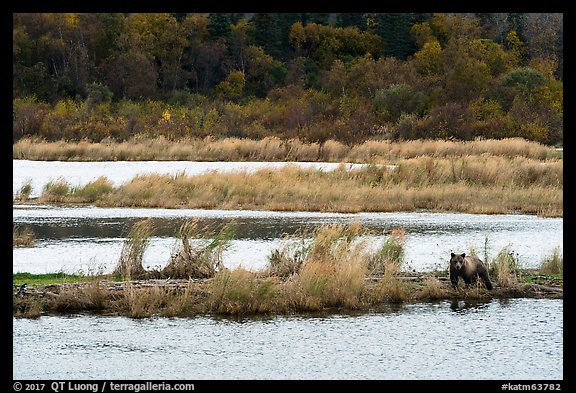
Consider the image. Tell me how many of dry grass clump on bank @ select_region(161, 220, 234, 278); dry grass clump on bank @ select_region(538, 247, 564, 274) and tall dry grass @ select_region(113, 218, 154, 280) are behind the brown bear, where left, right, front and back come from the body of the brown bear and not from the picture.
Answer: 1

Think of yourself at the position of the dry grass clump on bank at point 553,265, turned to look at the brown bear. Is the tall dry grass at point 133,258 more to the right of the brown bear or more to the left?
right

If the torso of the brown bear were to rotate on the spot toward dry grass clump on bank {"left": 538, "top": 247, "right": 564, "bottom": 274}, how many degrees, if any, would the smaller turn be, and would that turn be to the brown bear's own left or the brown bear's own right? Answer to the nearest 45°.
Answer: approximately 180°

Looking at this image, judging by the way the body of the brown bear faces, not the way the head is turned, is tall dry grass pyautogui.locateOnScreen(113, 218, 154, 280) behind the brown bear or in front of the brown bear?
in front

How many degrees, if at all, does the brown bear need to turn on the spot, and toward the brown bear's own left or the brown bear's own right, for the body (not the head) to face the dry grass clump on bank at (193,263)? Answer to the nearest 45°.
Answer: approximately 45° to the brown bear's own right

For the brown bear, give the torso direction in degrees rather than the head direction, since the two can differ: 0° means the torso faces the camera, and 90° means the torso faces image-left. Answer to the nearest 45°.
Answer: approximately 45°
